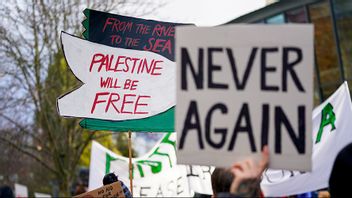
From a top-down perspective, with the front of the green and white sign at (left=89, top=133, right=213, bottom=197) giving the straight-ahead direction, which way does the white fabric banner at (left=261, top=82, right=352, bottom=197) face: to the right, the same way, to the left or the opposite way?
the same way

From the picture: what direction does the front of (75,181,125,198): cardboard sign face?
toward the camera

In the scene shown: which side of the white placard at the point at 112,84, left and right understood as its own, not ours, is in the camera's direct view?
front

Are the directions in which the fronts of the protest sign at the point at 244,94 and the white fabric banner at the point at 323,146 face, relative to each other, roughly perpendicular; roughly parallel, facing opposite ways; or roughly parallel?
roughly parallel

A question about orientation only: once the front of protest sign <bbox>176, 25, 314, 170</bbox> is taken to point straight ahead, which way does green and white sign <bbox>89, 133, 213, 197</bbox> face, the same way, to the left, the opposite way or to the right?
the same way

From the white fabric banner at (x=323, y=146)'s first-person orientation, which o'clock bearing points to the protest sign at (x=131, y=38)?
The protest sign is roughly at 2 o'clock from the white fabric banner.

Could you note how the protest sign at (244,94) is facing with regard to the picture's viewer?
facing the viewer

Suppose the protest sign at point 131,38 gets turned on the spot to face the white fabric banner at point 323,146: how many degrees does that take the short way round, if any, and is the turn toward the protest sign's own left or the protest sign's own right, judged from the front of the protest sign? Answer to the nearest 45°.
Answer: approximately 90° to the protest sign's own left

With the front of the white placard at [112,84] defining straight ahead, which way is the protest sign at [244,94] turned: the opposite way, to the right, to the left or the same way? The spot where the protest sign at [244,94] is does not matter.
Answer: the same way

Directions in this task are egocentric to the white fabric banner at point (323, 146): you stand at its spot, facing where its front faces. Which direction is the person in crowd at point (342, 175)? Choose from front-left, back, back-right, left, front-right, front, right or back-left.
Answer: front

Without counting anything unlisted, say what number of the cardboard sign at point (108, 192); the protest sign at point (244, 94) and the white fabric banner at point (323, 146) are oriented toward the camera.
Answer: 3

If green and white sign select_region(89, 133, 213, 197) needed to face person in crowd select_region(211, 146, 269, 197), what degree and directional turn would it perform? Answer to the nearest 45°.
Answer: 0° — it already faces them

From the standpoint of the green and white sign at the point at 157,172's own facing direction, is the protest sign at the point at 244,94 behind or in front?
in front

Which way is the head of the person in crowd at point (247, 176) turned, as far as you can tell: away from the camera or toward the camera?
away from the camera

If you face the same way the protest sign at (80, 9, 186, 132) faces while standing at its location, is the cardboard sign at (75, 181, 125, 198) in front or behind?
in front
